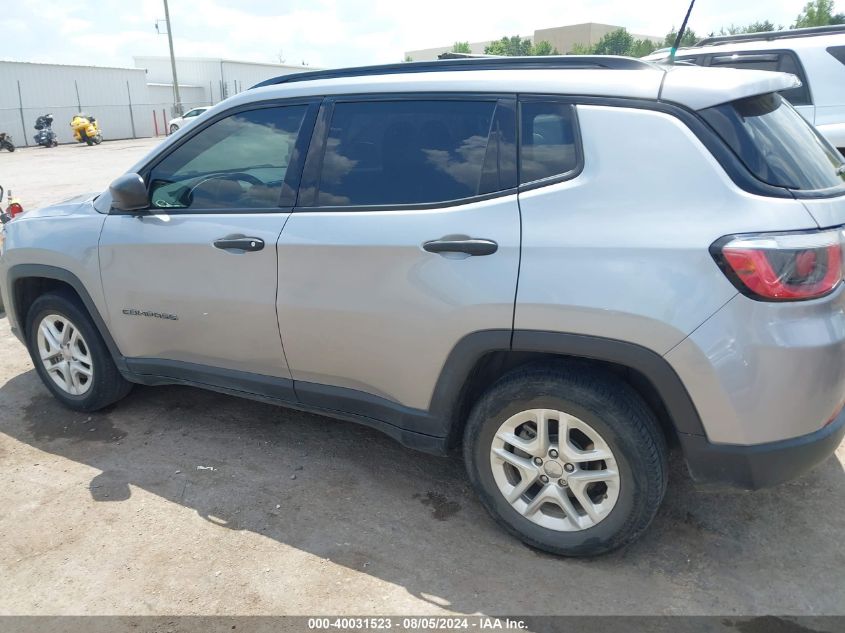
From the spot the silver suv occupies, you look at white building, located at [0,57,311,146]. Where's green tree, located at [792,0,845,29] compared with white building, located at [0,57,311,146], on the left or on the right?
right

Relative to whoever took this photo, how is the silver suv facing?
facing away from the viewer and to the left of the viewer

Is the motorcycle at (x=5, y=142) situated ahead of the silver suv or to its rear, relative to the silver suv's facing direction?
ahead

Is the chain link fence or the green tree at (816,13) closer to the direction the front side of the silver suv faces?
the chain link fence

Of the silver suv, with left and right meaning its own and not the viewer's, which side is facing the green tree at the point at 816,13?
right

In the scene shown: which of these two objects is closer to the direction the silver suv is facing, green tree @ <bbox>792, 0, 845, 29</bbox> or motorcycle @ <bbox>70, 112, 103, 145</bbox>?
the motorcycle
